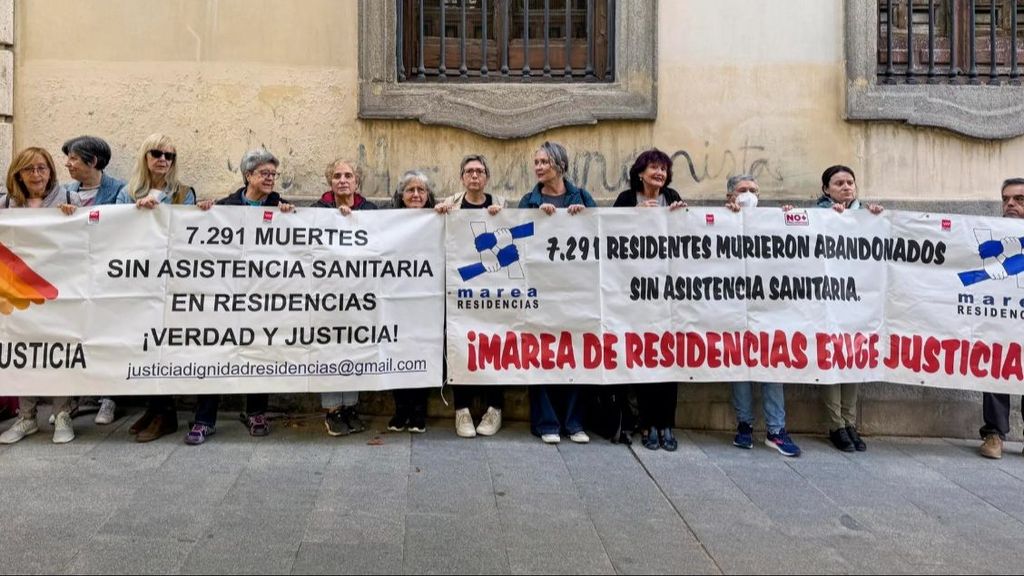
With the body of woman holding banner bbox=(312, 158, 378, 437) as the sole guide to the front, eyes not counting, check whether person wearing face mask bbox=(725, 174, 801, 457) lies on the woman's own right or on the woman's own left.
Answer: on the woman's own left

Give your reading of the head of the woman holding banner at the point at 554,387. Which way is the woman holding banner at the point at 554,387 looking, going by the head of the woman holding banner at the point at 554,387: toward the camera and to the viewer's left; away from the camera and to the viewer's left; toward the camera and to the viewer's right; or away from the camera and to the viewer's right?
toward the camera and to the viewer's left

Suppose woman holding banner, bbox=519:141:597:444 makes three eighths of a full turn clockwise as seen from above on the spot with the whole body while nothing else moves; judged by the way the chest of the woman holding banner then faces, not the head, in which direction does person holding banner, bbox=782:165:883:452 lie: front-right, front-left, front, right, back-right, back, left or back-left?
back-right

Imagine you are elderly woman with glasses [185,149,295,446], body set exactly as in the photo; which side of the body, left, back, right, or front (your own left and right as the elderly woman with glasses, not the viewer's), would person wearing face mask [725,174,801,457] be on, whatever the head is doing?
left

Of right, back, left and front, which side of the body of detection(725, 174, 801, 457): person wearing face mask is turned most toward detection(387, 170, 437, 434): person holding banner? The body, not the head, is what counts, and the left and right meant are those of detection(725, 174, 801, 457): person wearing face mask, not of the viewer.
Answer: right

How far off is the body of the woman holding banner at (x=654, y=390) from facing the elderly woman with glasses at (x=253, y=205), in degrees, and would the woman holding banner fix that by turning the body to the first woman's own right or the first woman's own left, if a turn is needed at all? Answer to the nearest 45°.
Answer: approximately 90° to the first woman's own right
